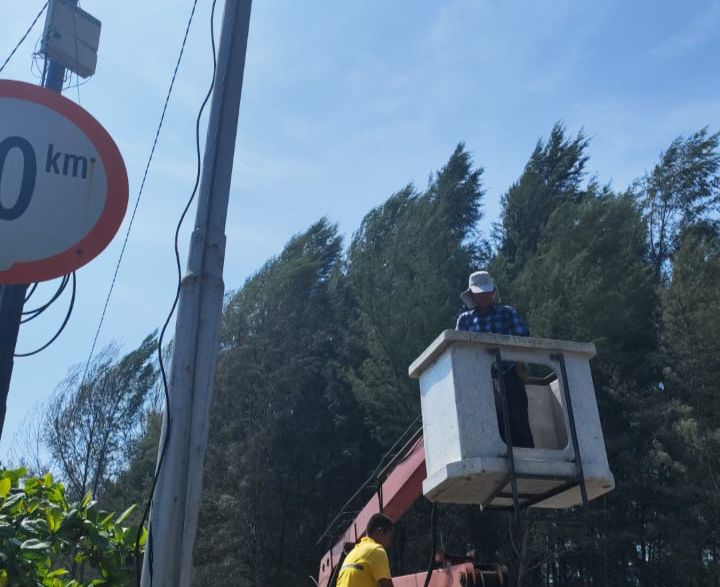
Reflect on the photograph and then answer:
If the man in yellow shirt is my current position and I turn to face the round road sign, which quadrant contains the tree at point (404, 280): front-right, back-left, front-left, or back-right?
back-right

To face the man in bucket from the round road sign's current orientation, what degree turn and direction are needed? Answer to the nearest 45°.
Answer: approximately 135° to its left

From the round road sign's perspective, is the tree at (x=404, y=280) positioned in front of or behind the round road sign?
behind

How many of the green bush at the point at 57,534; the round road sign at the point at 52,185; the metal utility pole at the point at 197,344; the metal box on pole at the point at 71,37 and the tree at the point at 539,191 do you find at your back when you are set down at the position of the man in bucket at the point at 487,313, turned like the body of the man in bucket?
1

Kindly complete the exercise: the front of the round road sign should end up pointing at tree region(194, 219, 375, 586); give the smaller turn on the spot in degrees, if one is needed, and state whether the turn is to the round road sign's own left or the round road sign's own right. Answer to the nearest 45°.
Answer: approximately 180°

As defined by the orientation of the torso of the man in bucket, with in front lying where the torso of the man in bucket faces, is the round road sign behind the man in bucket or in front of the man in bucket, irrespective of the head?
in front

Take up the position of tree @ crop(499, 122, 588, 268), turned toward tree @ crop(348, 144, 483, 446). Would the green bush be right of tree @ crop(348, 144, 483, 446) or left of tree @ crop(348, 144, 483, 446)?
left

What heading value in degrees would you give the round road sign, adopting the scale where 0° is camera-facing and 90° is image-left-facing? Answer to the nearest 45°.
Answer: approximately 0°

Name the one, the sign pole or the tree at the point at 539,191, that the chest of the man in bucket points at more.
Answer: the sign pole

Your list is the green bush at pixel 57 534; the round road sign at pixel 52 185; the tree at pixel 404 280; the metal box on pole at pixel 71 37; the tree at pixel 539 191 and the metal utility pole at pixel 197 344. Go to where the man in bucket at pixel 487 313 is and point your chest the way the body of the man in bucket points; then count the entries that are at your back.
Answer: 2

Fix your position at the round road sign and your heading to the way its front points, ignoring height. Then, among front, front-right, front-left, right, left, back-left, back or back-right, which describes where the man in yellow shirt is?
back-left

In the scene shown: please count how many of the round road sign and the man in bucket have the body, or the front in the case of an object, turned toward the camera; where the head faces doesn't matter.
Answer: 2

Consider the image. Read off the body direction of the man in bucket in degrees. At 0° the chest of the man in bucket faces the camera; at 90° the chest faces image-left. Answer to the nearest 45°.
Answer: approximately 0°

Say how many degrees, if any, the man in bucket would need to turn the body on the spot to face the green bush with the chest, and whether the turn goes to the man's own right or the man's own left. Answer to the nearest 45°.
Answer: approximately 45° to the man's own right

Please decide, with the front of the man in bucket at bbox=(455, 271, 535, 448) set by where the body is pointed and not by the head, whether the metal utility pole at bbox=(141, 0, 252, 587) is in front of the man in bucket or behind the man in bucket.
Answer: in front
